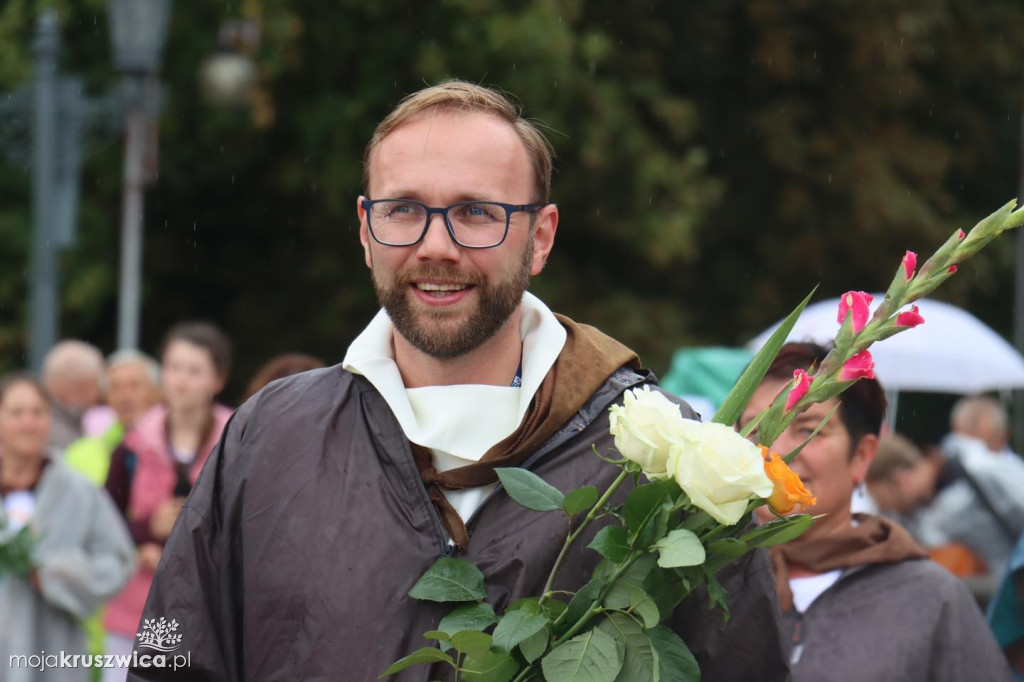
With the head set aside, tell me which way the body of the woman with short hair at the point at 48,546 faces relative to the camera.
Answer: toward the camera

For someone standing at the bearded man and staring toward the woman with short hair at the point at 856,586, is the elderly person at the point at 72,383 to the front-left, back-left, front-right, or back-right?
front-left

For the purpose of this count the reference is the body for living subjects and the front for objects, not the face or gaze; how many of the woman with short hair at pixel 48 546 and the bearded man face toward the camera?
2

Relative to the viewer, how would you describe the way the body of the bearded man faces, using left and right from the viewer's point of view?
facing the viewer

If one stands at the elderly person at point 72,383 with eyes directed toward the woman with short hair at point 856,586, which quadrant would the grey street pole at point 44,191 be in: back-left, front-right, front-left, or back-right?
back-left

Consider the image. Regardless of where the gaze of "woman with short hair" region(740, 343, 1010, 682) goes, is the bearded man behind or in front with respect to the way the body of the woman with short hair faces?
in front

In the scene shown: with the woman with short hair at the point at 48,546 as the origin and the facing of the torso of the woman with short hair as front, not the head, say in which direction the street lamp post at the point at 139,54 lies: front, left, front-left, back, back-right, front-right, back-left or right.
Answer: back

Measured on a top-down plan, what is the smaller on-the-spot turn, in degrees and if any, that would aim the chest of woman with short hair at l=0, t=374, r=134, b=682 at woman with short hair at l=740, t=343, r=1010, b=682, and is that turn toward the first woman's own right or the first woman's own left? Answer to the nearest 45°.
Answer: approximately 45° to the first woman's own left

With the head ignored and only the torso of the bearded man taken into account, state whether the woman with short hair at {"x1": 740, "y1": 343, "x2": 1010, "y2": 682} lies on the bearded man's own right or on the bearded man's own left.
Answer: on the bearded man's own left
